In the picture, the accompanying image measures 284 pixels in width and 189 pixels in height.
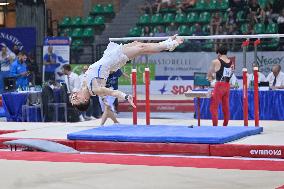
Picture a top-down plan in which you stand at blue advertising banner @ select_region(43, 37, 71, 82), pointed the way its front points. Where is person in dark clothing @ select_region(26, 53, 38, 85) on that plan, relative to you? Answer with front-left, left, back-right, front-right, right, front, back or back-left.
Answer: back-right

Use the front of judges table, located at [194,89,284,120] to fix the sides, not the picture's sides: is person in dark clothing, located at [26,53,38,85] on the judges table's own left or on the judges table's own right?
on the judges table's own right

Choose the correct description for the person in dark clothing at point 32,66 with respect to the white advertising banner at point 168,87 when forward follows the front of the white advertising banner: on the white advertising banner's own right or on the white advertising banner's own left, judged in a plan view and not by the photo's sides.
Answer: on the white advertising banner's own right

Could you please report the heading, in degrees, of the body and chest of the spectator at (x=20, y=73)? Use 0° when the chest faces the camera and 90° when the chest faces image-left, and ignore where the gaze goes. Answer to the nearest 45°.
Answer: approximately 315°

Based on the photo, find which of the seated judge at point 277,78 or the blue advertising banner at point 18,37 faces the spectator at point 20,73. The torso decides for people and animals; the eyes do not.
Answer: the blue advertising banner

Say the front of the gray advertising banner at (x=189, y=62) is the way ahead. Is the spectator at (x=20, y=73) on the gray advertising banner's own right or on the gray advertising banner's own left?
on the gray advertising banner's own right
